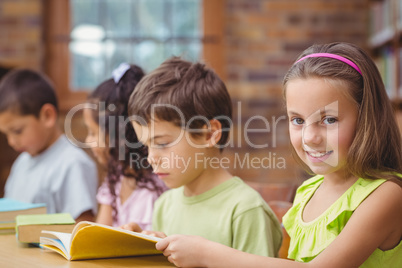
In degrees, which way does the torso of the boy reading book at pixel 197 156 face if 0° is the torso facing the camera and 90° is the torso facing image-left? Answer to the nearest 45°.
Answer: approximately 45°

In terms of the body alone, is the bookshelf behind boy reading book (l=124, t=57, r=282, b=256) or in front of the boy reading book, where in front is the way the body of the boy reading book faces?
behind

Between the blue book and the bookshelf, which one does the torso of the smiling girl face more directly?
the blue book

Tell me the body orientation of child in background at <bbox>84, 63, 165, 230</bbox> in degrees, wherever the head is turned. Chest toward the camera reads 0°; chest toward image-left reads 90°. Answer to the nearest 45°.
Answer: approximately 45°

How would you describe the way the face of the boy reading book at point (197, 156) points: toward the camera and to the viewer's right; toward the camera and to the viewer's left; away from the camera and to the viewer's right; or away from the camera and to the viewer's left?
toward the camera and to the viewer's left

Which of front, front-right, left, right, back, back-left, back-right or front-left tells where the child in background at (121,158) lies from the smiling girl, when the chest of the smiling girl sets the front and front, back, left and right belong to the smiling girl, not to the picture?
right

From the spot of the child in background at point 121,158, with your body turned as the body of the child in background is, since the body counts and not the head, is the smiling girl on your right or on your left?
on your left

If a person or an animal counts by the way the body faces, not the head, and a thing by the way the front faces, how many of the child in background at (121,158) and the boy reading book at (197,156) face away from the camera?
0

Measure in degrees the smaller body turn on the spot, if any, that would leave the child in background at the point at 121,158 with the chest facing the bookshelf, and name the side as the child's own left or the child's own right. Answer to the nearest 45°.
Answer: approximately 180°
